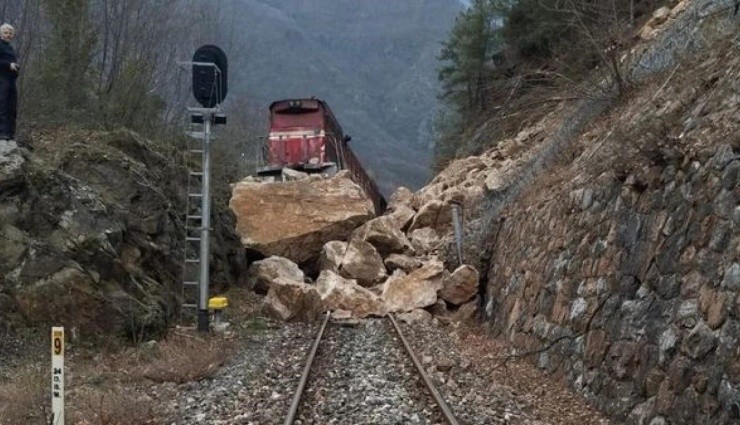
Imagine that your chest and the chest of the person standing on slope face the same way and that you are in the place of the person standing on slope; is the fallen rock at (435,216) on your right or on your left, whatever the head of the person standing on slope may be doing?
on your left

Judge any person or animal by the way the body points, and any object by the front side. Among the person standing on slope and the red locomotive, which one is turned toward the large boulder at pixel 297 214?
the red locomotive

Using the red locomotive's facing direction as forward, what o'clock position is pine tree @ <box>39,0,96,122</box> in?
The pine tree is roughly at 2 o'clock from the red locomotive.

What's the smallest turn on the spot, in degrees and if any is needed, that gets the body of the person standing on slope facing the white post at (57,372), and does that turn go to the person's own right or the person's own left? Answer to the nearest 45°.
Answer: approximately 45° to the person's own right

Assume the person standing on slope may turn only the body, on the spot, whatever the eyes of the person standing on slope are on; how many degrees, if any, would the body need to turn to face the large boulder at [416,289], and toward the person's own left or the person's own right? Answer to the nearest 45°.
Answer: approximately 45° to the person's own left

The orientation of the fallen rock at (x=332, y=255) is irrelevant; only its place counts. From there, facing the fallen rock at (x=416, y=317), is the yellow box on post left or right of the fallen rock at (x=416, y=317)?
right

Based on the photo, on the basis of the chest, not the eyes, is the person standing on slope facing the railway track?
yes

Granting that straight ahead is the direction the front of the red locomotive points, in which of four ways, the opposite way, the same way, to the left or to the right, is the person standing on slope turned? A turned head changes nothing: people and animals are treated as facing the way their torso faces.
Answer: to the left

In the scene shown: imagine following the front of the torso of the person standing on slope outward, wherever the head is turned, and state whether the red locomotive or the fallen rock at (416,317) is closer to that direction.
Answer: the fallen rock
